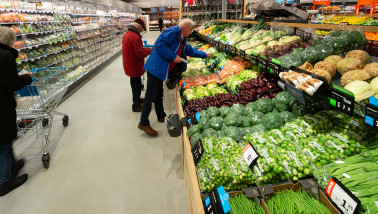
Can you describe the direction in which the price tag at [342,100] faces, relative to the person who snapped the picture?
facing the viewer and to the left of the viewer

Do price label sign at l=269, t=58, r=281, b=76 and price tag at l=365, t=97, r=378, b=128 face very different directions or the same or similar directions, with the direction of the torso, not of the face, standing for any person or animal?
same or similar directions

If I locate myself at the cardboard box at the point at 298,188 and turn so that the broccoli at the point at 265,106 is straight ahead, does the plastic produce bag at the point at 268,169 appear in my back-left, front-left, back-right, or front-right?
front-left

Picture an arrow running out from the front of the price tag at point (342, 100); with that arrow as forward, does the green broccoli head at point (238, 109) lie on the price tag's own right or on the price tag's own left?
on the price tag's own right

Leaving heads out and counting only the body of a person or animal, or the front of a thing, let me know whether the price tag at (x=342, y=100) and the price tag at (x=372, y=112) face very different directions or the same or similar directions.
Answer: same or similar directions

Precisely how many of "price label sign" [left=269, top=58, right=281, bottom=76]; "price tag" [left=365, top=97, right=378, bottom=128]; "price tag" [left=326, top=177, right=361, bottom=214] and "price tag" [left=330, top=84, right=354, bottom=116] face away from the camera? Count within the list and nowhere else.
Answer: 0

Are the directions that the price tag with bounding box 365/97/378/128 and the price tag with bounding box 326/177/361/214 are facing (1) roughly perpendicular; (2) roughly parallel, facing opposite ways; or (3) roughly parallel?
roughly parallel

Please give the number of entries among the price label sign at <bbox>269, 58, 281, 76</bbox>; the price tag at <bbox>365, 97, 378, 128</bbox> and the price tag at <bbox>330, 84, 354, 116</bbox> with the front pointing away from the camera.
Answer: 0

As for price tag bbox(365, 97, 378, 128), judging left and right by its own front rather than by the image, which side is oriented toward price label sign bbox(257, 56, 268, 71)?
right

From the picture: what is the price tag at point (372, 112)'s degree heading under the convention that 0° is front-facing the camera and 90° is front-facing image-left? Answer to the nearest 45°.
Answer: approximately 45°

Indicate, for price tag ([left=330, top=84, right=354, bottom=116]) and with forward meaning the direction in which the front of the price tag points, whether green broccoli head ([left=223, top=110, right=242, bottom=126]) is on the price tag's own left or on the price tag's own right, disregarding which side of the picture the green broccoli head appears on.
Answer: on the price tag's own right

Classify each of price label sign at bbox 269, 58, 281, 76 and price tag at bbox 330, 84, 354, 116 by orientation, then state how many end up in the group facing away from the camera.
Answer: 0

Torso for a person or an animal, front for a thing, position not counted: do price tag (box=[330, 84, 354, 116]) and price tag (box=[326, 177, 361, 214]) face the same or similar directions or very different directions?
same or similar directions
